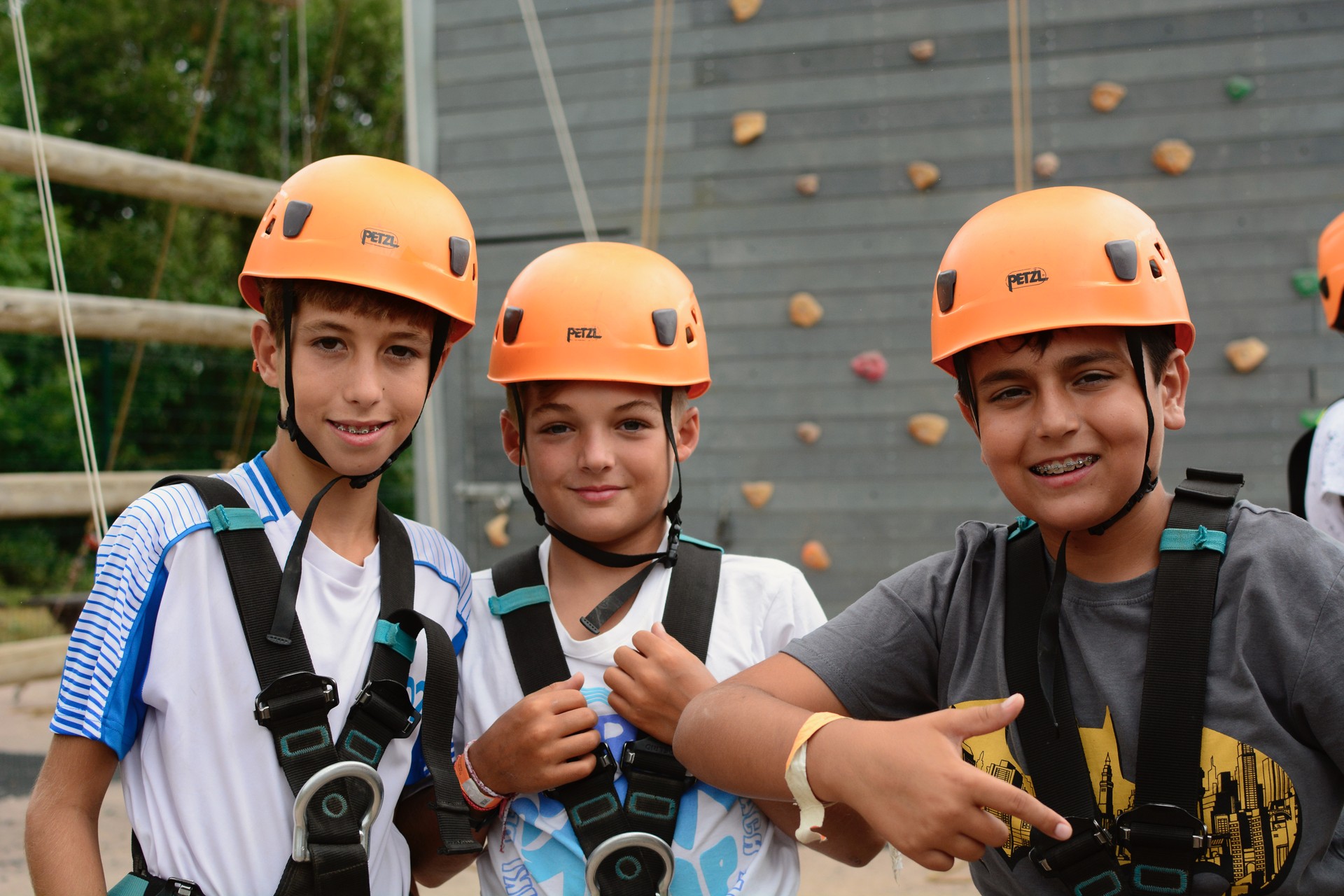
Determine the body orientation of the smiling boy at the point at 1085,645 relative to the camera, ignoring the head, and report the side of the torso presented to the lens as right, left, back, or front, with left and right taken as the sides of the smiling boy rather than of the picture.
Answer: front

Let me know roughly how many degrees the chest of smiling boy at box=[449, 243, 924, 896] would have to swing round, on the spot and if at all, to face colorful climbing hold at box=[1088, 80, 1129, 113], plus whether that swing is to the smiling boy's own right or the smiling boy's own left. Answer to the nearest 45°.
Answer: approximately 135° to the smiling boy's own left

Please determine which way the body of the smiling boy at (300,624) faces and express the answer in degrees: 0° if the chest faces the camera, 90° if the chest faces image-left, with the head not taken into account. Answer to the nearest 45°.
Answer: approximately 315°

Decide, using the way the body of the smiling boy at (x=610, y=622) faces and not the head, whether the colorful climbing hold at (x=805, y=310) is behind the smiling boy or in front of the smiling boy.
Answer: behind

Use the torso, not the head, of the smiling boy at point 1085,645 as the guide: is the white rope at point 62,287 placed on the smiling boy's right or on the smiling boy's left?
on the smiling boy's right

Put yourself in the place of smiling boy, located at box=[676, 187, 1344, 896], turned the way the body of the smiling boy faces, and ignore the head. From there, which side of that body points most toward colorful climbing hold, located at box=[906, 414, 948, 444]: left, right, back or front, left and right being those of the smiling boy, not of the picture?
back

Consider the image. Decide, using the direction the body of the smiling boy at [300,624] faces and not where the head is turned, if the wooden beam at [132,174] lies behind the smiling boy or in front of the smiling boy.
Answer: behind

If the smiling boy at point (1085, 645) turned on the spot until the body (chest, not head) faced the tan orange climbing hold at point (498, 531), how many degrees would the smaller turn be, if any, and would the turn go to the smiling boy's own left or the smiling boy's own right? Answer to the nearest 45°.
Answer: approximately 135° to the smiling boy's own right

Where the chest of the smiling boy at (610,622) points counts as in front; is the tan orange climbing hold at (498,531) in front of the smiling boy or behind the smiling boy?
behind

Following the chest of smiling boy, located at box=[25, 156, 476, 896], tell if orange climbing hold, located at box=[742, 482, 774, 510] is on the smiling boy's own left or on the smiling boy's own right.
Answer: on the smiling boy's own left

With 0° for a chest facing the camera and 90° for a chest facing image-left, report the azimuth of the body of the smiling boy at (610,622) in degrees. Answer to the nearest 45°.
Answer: approximately 0°

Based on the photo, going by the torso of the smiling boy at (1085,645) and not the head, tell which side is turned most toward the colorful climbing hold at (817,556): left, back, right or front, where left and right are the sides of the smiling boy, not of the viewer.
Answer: back
